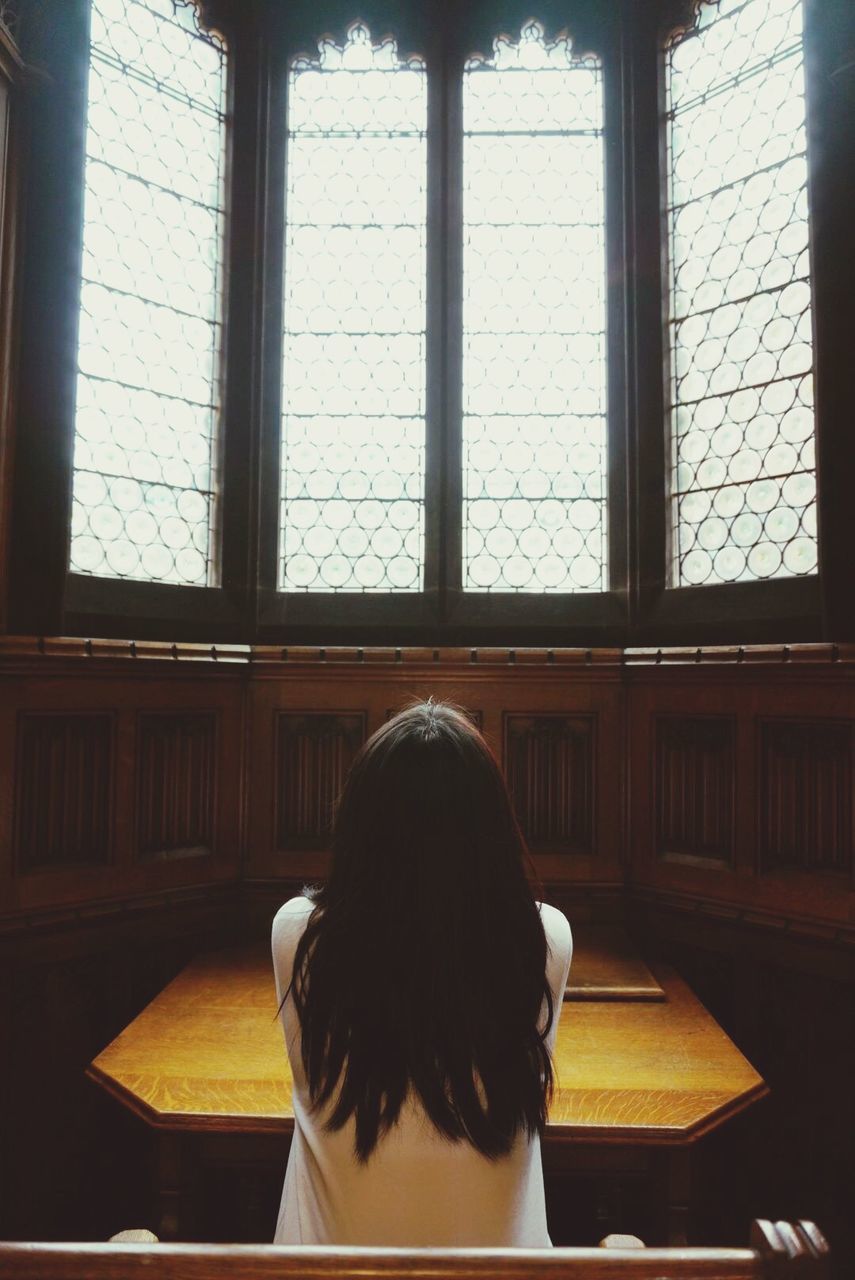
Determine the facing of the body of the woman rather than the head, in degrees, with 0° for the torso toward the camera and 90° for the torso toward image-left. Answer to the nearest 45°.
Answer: approximately 180°

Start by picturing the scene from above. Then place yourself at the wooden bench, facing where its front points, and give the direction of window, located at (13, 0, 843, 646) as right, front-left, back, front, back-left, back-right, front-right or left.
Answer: front

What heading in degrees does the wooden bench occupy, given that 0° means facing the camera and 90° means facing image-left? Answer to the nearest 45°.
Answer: approximately 180°

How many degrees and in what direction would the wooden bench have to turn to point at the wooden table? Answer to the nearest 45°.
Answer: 0° — it already faces it

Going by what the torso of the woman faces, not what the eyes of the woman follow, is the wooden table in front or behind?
in front

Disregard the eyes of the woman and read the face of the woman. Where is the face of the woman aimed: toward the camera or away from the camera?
away from the camera

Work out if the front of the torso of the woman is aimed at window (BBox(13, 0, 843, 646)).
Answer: yes
